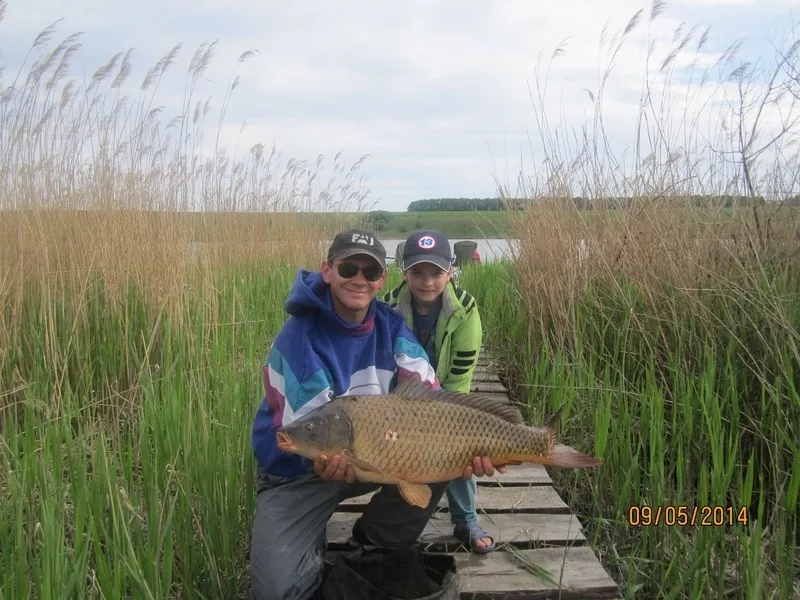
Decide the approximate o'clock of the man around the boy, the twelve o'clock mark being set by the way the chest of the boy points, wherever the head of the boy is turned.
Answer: The man is roughly at 1 o'clock from the boy.

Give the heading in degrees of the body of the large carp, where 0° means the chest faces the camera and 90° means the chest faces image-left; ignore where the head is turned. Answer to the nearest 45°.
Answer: approximately 90°

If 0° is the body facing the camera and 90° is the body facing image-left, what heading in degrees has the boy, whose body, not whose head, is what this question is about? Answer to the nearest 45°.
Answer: approximately 0°

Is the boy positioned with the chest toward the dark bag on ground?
yes

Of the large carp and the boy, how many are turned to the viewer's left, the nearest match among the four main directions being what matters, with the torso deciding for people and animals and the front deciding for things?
1

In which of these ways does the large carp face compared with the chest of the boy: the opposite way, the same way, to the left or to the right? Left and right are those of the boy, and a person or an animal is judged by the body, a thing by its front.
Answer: to the right

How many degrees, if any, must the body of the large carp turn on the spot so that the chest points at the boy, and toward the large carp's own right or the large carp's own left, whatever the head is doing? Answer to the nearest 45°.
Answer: approximately 90° to the large carp's own right
